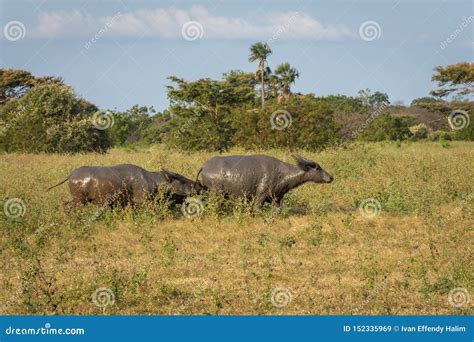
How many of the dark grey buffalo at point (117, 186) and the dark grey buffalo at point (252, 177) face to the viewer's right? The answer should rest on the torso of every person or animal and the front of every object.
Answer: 2

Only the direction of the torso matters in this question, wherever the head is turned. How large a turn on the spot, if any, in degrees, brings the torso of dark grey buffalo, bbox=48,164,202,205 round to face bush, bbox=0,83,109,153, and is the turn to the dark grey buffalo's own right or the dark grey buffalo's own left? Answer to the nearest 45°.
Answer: approximately 90° to the dark grey buffalo's own left

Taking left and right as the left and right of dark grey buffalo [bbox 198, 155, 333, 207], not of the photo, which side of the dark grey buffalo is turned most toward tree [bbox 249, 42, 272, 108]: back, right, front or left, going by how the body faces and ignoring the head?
left

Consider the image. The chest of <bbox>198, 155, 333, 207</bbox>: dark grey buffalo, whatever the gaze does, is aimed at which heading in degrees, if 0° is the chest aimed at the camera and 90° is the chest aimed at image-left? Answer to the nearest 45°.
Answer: approximately 270°

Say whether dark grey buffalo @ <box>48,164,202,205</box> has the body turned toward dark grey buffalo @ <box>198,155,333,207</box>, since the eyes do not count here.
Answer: yes

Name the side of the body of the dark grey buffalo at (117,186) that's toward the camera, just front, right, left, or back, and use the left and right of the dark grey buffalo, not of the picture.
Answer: right

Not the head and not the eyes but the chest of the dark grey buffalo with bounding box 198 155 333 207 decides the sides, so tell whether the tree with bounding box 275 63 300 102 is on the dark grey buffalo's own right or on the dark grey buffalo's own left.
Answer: on the dark grey buffalo's own left

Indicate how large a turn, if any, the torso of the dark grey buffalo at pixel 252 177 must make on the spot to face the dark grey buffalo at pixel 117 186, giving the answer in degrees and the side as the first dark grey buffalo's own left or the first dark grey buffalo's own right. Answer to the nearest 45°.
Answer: approximately 180°

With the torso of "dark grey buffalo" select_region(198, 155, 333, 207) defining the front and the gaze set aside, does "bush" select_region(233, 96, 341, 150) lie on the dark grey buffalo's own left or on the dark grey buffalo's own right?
on the dark grey buffalo's own left
